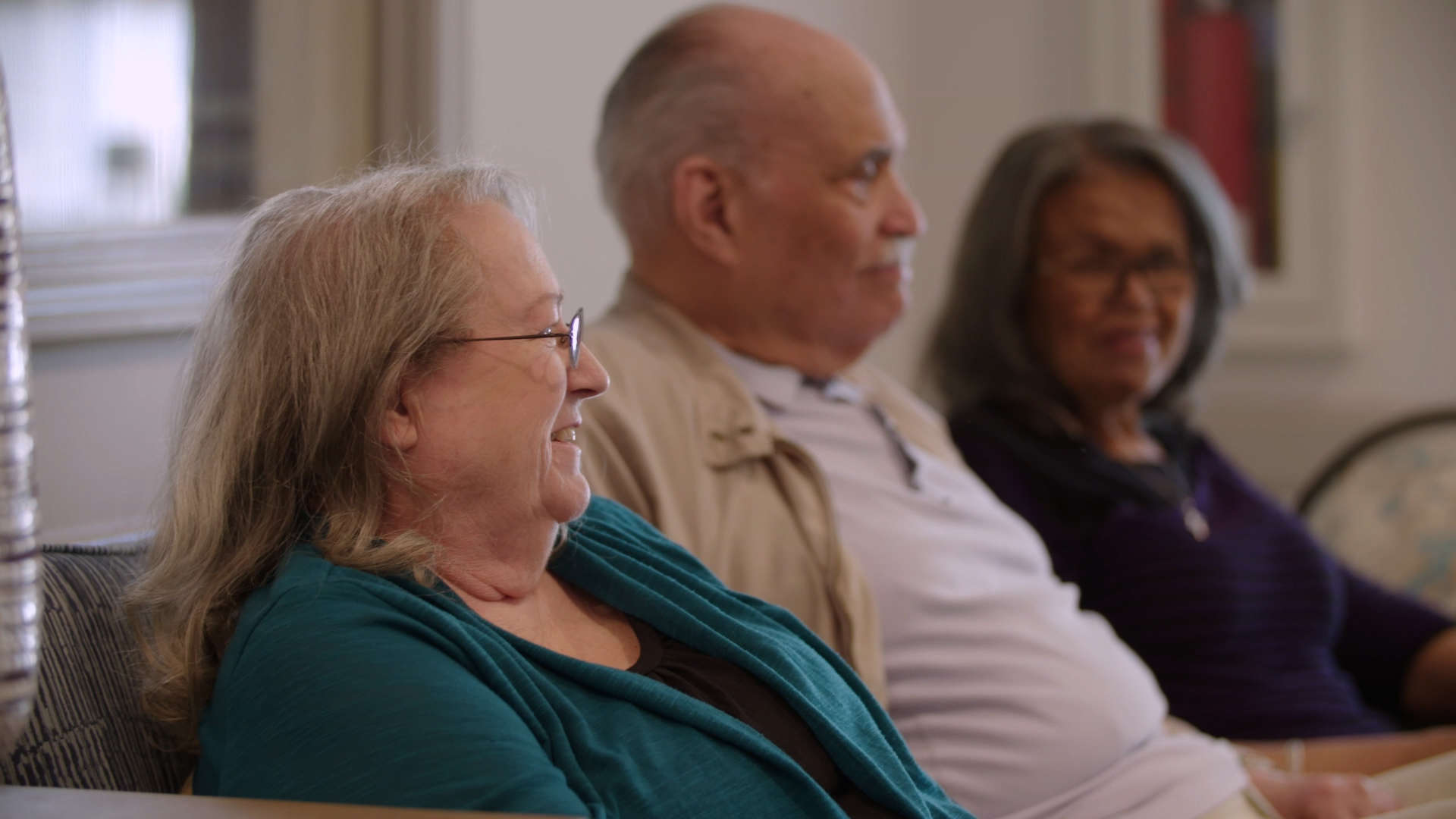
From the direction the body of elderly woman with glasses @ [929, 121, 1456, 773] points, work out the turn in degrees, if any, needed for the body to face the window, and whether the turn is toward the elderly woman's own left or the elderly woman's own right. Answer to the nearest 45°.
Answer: approximately 90° to the elderly woman's own right

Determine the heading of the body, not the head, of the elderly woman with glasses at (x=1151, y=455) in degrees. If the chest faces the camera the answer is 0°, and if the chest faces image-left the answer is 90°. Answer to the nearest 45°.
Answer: approximately 315°

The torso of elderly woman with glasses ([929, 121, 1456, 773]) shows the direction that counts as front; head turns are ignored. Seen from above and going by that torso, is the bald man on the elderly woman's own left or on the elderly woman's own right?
on the elderly woman's own right

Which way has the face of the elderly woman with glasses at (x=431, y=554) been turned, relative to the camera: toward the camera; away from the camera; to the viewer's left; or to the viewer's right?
to the viewer's right

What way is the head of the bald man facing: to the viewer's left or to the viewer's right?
to the viewer's right

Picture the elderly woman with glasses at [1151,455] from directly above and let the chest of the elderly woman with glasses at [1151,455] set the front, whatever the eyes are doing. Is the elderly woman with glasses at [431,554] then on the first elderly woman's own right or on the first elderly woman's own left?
on the first elderly woman's own right

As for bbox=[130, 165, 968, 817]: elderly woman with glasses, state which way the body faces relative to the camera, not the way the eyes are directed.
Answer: to the viewer's right
